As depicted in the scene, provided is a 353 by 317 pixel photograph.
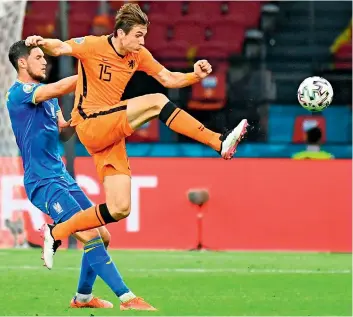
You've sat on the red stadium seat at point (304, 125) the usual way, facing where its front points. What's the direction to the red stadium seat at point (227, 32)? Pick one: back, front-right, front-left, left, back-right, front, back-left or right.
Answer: back-right

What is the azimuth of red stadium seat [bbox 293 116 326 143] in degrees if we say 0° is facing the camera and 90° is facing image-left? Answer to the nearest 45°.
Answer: approximately 0°

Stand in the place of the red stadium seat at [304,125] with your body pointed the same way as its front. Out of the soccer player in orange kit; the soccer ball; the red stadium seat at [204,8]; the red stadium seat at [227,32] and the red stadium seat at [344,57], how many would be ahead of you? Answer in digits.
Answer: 2

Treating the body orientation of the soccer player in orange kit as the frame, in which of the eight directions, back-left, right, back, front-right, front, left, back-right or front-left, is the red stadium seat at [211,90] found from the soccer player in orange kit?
back-left

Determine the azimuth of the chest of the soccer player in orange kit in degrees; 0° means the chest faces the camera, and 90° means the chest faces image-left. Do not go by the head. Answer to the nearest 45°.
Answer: approximately 315°

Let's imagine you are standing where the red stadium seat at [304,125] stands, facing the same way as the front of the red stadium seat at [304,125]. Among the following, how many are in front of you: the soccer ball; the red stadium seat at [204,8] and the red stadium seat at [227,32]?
1

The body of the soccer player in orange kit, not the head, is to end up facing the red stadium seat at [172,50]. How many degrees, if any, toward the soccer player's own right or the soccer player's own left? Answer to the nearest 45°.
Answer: approximately 135° to the soccer player's own left

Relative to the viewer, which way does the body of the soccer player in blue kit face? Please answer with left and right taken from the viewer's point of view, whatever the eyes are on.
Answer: facing to the right of the viewer

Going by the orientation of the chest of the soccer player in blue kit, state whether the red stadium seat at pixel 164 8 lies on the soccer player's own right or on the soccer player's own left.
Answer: on the soccer player's own left

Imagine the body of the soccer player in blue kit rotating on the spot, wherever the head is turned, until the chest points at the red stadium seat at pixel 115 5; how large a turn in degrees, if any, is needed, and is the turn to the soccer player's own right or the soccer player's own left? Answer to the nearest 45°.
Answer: approximately 90° to the soccer player's own left

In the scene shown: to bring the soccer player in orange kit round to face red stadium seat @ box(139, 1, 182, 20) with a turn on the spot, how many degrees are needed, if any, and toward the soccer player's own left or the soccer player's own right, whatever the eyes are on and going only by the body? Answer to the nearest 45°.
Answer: approximately 135° to the soccer player's own left

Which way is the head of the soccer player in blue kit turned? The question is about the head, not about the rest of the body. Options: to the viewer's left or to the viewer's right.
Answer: to the viewer's right
